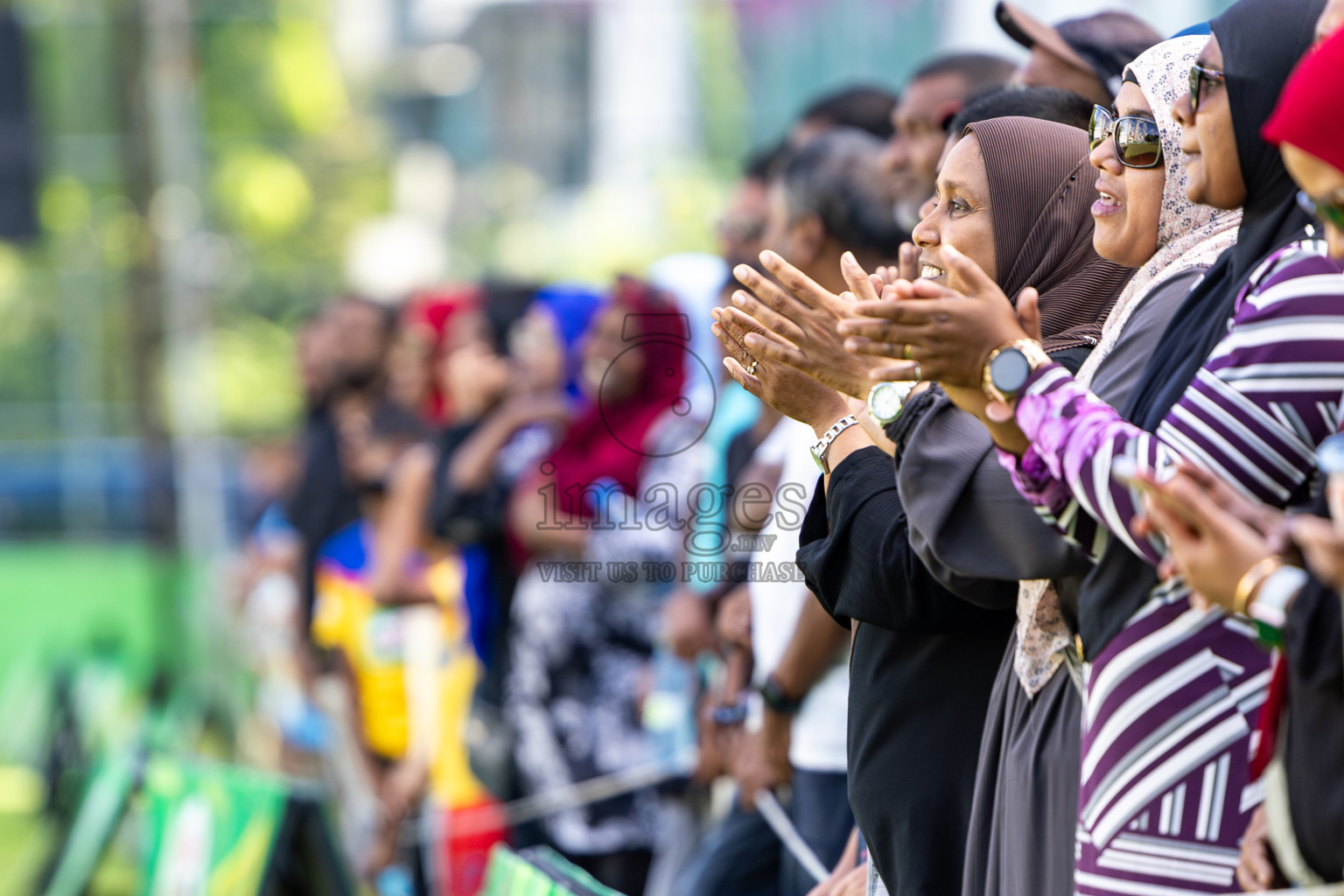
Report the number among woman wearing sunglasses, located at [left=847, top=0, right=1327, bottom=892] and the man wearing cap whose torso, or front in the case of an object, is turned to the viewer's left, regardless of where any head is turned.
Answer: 2

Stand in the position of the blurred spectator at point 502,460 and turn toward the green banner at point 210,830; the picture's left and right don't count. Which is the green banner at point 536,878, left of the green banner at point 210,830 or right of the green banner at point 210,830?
left

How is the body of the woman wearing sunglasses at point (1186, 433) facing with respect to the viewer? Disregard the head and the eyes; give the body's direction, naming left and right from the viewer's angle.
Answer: facing to the left of the viewer

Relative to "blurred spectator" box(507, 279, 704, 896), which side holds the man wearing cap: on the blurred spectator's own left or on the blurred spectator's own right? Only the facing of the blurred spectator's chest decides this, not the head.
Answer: on the blurred spectator's own left

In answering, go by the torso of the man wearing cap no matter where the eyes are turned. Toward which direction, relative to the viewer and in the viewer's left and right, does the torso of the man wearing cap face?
facing to the left of the viewer

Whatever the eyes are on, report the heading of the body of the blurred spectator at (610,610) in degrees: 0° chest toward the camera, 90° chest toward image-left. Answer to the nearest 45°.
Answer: approximately 45°

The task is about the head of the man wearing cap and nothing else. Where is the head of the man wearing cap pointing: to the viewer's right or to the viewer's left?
to the viewer's left

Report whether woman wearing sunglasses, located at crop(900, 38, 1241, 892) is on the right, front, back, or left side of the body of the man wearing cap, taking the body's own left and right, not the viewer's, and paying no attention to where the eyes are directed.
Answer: left
